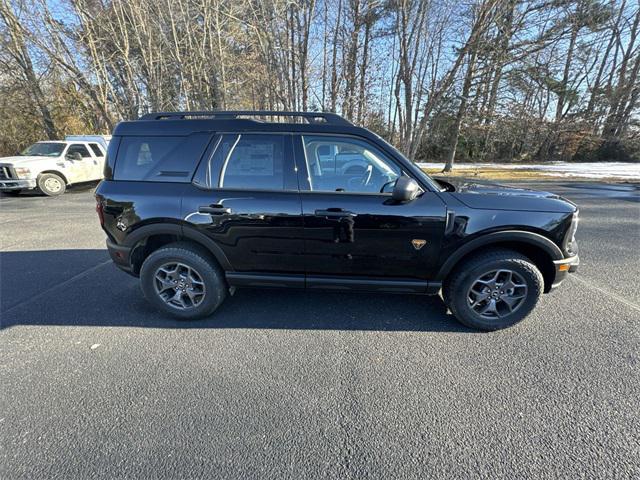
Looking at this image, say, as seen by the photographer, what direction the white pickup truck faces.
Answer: facing the viewer and to the left of the viewer

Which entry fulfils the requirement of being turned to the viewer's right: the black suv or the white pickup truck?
the black suv

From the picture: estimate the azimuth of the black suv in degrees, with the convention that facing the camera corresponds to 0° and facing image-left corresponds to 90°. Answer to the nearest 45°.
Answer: approximately 270°

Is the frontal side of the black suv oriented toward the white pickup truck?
no

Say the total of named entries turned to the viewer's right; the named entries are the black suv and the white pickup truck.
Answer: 1

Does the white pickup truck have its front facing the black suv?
no
